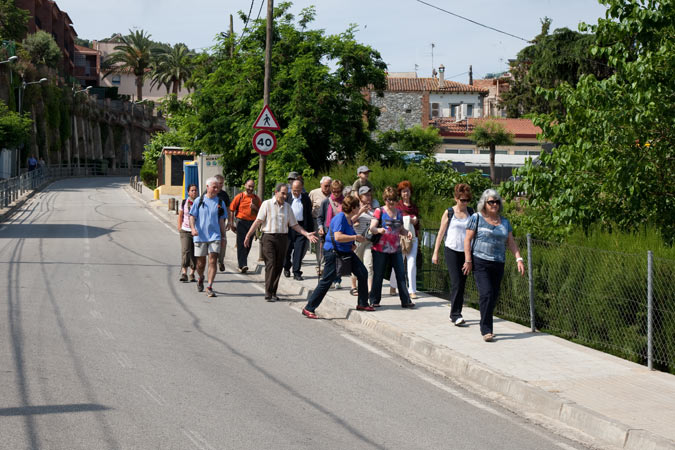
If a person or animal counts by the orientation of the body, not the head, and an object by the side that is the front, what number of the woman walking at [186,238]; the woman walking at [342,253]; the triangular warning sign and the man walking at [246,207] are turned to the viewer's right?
1

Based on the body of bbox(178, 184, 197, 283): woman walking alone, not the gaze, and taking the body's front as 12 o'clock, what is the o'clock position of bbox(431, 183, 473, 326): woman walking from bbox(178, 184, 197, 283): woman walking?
bbox(431, 183, 473, 326): woman walking is roughly at 11 o'clock from bbox(178, 184, 197, 283): woman walking.

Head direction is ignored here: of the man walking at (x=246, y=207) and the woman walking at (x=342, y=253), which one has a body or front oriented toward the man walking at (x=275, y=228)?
the man walking at (x=246, y=207)

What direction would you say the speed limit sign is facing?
toward the camera

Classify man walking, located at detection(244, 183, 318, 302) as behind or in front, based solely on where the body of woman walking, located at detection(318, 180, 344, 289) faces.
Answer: in front

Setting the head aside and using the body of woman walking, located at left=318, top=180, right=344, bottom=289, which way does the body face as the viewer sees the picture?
toward the camera

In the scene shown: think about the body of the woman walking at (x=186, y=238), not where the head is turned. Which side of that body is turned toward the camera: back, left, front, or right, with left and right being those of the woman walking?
front

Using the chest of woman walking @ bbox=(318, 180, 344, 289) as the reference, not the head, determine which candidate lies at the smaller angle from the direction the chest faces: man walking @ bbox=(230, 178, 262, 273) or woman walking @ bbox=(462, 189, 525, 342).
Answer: the woman walking

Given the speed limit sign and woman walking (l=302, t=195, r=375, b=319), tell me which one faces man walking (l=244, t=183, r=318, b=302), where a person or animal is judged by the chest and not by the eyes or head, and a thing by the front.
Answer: the speed limit sign

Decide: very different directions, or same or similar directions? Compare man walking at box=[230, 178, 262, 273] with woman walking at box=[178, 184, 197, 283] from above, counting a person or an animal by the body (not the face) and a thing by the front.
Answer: same or similar directions

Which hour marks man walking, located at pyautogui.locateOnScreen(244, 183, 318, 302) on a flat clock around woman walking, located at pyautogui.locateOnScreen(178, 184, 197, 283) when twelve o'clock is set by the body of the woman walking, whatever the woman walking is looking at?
The man walking is roughly at 11 o'clock from the woman walking.

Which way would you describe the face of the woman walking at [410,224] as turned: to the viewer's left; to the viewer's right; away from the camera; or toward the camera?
toward the camera

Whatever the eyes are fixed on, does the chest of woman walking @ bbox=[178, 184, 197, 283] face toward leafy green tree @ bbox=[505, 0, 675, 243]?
no

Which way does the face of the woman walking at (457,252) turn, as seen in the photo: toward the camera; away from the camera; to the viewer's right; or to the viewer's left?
toward the camera

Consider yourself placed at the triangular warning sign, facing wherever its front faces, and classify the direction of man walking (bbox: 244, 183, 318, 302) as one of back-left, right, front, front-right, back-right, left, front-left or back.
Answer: front

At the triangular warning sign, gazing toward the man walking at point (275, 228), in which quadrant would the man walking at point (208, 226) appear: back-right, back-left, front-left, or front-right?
front-right
